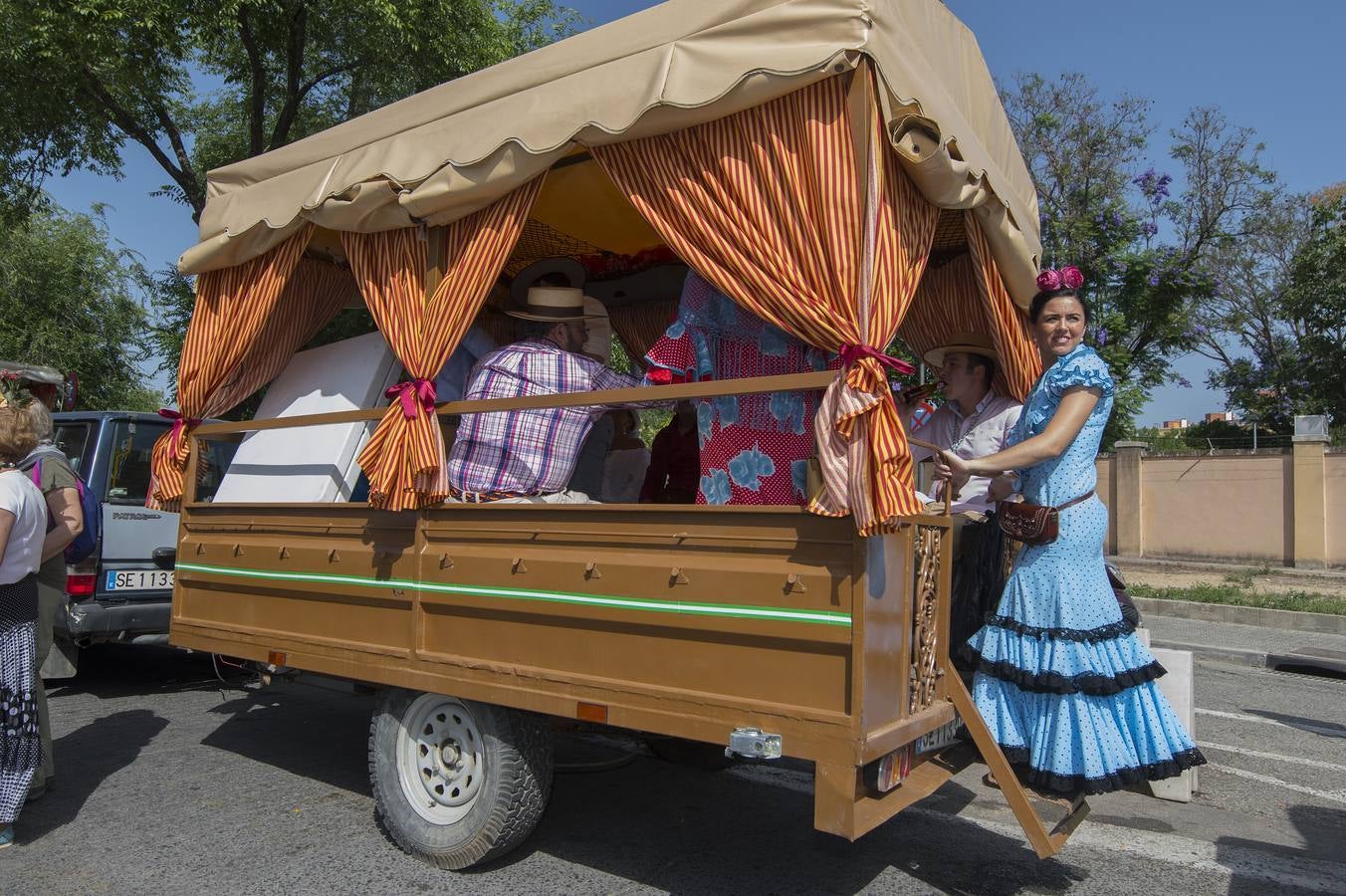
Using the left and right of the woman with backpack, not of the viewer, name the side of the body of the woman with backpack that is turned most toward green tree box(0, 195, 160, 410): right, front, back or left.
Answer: right

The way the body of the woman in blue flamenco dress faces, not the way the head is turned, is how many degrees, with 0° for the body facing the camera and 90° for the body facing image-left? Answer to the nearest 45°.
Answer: approximately 90°

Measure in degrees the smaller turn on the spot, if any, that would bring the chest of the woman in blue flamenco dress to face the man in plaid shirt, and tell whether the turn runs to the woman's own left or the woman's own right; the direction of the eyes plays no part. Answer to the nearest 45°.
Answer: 0° — they already face them

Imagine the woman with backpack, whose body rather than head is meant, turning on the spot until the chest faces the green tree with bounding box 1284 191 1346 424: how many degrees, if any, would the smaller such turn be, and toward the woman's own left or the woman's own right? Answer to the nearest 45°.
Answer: approximately 180°

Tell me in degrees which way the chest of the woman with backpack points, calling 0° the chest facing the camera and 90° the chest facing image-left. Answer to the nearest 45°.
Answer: approximately 90°

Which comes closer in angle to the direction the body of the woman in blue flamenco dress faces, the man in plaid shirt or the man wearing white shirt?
the man in plaid shirt

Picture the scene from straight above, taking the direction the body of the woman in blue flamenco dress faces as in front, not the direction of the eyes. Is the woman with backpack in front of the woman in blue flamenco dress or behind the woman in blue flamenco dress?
in front

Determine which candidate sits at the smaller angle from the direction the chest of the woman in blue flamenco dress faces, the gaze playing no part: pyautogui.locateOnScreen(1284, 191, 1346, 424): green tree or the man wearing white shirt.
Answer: the man wearing white shirt

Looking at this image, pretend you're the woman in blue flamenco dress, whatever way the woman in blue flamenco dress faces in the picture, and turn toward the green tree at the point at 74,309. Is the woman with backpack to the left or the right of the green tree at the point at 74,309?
left

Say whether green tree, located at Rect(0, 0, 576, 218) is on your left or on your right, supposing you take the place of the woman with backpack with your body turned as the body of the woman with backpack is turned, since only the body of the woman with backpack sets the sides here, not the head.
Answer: on your right

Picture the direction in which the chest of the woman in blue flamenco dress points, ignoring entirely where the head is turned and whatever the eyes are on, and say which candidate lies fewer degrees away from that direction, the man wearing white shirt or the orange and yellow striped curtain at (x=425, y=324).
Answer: the orange and yellow striped curtain
